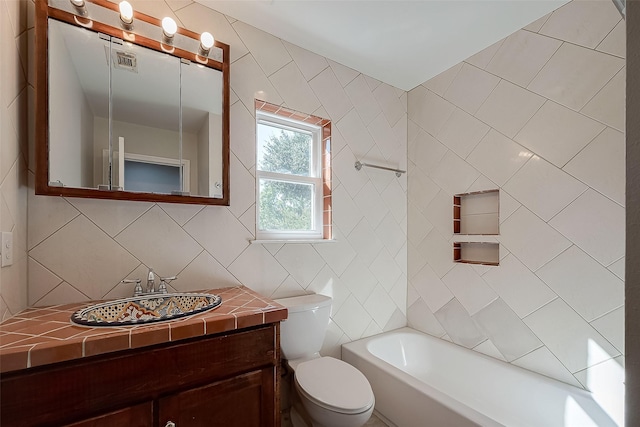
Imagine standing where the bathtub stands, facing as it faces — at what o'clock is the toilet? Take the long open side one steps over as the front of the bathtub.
The toilet is roughly at 12 o'clock from the bathtub.

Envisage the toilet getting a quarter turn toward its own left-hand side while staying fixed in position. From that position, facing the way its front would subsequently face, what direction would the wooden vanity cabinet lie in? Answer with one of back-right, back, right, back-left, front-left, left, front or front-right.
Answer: back

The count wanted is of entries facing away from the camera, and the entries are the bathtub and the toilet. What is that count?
0

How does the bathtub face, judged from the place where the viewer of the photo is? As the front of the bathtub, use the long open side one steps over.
facing the viewer and to the left of the viewer

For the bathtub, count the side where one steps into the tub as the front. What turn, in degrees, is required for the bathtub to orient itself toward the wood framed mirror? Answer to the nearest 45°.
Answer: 0° — it already faces it

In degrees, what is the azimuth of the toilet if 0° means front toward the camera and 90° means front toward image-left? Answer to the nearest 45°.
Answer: approximately 315°

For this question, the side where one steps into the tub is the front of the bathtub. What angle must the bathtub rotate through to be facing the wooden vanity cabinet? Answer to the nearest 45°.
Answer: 0° — it already faces it
